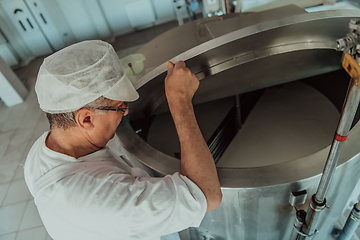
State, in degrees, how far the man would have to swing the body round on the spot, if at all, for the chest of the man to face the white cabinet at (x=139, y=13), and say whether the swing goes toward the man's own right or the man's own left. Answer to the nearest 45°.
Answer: approximately 45° to the man's own left

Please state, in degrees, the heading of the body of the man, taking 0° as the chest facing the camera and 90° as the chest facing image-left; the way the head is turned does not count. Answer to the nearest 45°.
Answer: approximately 225°

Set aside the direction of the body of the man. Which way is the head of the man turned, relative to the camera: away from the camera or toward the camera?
away from the camera

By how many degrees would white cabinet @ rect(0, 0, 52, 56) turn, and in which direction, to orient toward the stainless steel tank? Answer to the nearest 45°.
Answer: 0° — it already faces it

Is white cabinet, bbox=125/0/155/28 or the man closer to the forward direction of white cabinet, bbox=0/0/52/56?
the man

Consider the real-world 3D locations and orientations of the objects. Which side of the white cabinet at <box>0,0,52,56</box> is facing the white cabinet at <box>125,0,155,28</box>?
left

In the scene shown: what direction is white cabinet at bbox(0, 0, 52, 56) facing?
toward the camera

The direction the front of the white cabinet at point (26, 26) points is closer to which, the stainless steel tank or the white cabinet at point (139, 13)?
the stainless steel tank

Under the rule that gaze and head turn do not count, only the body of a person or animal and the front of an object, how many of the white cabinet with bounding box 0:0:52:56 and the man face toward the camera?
1

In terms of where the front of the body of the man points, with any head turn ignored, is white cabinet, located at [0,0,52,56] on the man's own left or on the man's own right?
on the man's own left

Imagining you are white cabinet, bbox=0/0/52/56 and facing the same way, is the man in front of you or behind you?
in front
